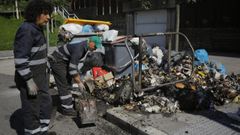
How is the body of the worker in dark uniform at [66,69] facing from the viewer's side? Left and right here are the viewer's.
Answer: facing to the right of the viewer

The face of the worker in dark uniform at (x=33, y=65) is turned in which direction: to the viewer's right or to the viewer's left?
to the viewer's right

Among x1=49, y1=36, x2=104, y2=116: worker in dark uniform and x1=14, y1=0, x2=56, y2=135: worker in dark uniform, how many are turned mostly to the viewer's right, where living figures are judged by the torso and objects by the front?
2

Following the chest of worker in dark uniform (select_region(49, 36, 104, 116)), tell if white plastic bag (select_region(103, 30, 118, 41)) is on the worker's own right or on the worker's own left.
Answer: on the worker's own left

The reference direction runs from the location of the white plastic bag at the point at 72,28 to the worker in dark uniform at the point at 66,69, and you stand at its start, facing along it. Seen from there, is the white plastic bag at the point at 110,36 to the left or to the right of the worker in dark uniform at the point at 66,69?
left

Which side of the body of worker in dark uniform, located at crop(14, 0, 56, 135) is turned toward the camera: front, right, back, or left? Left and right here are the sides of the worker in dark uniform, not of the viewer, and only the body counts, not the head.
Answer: right

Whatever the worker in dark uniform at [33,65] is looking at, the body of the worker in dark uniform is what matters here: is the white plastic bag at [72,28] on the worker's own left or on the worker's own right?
on the worker's own left

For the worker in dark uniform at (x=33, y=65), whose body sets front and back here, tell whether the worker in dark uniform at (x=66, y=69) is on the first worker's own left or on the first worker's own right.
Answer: on the first worker's own left

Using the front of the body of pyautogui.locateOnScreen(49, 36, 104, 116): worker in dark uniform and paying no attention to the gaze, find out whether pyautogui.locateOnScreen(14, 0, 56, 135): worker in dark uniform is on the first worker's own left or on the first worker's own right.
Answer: on the first worker's own right
